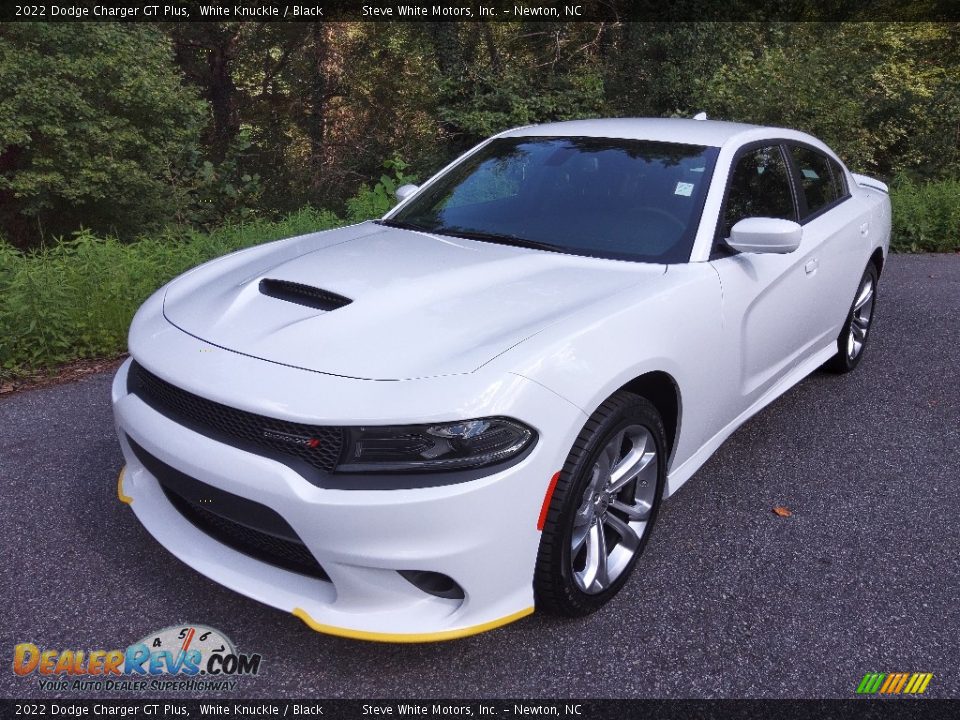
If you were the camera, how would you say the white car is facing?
facing the viewer and to the left of the viewer
